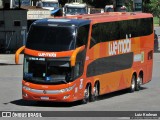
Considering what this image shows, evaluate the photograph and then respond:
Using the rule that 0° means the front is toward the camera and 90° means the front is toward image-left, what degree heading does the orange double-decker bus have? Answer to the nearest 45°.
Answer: approximately 45°
